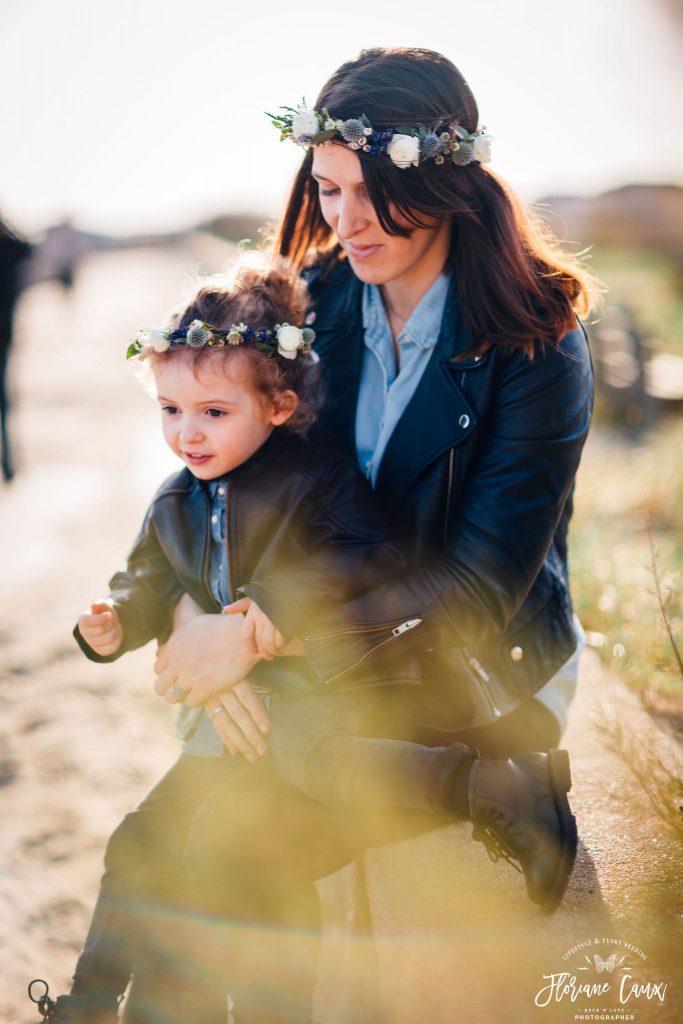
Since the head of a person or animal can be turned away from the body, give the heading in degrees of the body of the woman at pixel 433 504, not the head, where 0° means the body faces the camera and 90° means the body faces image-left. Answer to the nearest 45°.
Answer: approximately 45°

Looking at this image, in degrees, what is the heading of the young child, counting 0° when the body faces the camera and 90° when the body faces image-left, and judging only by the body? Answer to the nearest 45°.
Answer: approximately 45°

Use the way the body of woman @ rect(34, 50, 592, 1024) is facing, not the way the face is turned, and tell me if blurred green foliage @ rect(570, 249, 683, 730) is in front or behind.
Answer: behind

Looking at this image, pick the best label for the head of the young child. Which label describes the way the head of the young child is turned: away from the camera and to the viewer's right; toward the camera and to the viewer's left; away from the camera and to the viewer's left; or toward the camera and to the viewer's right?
toward the camera and to the viewer's left

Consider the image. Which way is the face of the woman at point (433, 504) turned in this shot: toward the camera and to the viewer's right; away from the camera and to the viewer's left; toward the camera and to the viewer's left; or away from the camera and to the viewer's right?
toward the camera and to the viewer's left

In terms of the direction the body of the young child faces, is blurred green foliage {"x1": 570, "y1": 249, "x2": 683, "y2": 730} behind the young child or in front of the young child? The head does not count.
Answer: behind

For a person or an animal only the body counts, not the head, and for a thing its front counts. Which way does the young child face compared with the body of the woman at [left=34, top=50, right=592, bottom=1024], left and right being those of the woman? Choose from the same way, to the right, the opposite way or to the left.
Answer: the same way
